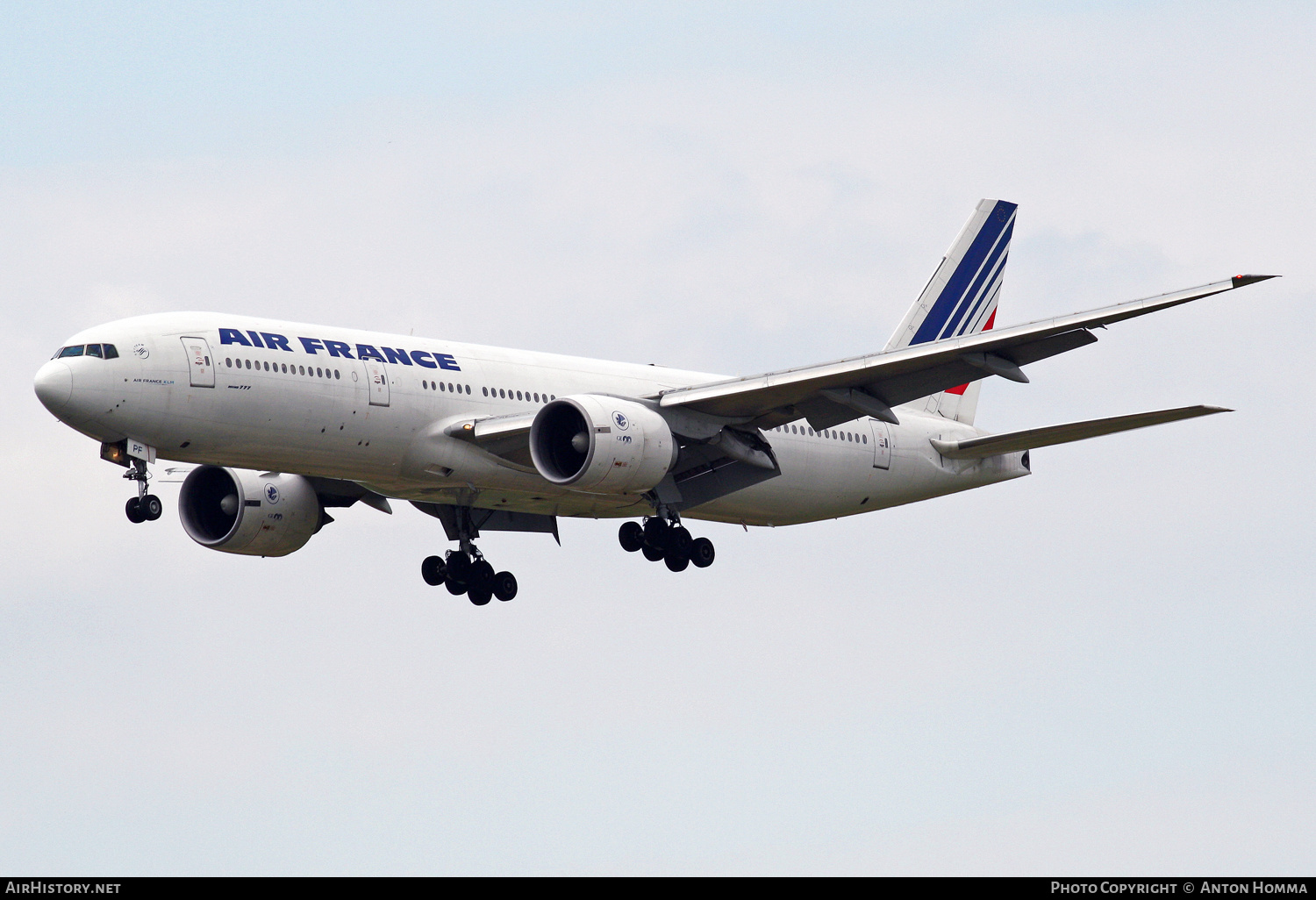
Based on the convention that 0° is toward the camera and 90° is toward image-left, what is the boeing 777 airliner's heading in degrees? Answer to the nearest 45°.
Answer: approximately 45°
